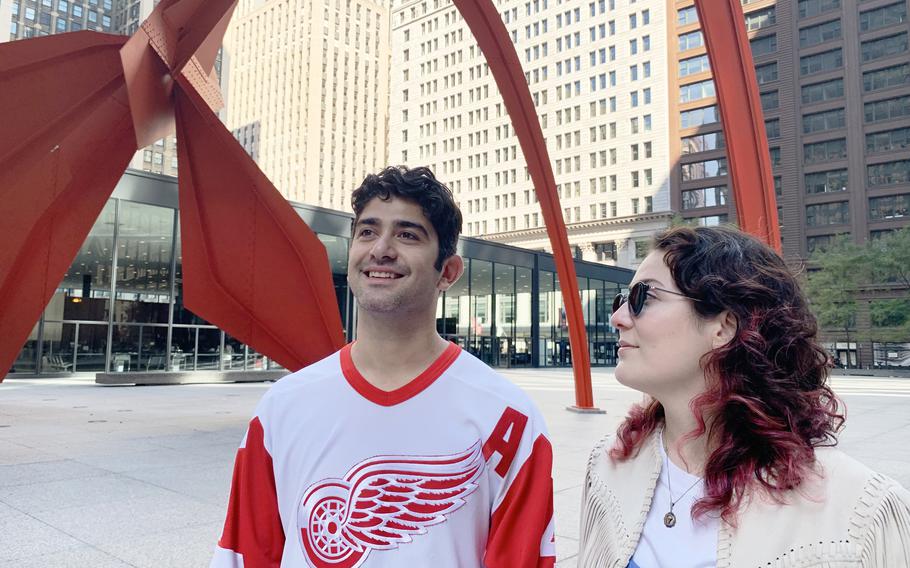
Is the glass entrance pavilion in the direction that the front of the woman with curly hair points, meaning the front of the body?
no

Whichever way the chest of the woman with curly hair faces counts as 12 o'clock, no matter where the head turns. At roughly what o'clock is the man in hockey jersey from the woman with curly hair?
The man in hockey jersey is roughly at 1 o'clock from the woman with curly hair.

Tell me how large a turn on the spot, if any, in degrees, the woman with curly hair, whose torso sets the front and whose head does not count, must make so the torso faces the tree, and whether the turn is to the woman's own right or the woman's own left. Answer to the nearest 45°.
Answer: approximately 135° to the woman's own right

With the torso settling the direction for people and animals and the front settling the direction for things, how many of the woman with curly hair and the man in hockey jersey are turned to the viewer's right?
0

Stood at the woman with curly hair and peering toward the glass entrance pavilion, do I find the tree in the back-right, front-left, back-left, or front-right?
front-right

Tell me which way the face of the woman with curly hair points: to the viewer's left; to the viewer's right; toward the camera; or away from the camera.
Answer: to the viewer's left

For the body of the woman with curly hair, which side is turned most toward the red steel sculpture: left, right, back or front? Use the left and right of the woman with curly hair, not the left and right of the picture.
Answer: right

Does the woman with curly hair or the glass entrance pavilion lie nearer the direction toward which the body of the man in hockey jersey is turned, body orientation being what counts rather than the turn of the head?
the woman with curly hair

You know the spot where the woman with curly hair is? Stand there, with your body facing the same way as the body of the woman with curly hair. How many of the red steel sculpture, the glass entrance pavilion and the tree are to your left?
0

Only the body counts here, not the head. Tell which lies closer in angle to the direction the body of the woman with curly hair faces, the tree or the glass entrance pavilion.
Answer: the glass entrance pavilion

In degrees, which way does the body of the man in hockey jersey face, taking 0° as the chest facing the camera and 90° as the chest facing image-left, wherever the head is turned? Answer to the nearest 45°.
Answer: approximately 0°

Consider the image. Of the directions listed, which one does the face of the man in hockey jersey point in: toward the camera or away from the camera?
toward the camera

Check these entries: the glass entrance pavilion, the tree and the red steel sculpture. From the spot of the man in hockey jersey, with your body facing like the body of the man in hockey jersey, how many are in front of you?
0

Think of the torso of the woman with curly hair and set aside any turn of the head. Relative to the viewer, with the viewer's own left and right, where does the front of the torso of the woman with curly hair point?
facing the viewer and to the left of the viewer

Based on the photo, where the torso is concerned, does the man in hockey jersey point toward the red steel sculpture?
no

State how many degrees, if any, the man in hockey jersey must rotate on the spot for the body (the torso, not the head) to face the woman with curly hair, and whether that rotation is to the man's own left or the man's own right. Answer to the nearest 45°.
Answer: approximately 90° to the man's own left

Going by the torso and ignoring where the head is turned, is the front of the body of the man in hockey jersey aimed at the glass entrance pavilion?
no
